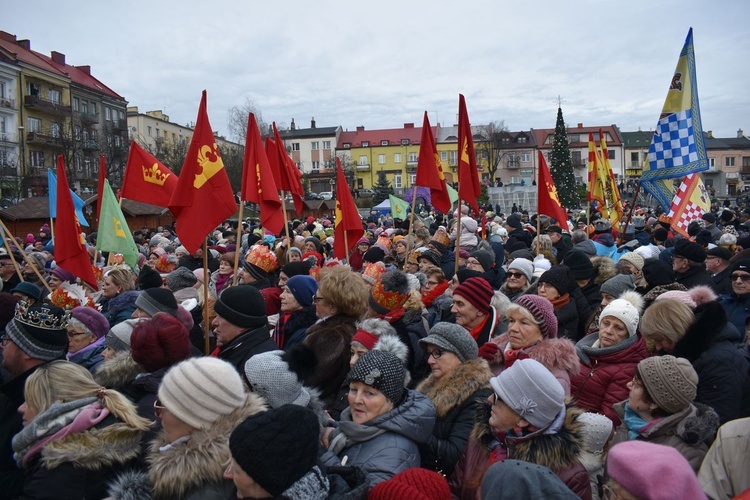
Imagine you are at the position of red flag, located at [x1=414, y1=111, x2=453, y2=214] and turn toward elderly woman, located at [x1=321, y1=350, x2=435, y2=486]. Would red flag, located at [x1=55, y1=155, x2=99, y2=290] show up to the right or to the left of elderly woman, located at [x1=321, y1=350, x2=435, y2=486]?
right

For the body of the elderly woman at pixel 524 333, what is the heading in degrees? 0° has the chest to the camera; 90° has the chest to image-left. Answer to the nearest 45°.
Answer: approximately 45°

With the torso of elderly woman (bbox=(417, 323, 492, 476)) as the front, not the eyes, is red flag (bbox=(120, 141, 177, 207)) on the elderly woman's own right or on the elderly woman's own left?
on the elderly woman's own right

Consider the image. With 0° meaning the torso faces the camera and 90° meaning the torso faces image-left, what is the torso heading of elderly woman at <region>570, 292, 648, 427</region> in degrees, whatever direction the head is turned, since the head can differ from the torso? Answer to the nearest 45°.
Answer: approximately 45°

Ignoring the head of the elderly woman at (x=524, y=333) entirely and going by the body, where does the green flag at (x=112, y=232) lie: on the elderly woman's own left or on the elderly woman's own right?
on the elderly woman's own right

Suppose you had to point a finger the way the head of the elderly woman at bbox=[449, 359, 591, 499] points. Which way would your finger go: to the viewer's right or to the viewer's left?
to the viewer's left

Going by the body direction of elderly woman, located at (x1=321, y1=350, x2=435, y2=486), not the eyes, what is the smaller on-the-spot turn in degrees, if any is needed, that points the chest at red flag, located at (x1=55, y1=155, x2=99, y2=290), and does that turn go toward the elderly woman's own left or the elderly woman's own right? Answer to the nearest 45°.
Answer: approximately 90° to the elderly woman's own right

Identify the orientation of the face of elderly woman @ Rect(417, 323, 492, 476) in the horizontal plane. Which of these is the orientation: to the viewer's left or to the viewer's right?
to the viewer's left
